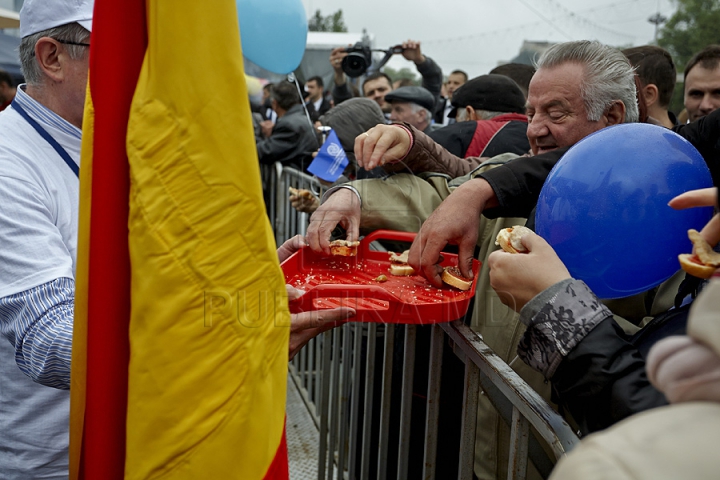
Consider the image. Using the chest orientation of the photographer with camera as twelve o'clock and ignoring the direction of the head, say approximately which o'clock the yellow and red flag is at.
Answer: The yellow and red flag is roughly at 12 o'clock from the photographer with camera.

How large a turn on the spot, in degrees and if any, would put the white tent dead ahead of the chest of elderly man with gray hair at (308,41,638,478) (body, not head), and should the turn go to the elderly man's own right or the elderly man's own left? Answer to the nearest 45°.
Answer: approximately 90° to the elderly man's own right

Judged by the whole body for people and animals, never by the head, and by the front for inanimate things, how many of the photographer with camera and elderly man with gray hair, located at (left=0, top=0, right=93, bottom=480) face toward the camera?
1

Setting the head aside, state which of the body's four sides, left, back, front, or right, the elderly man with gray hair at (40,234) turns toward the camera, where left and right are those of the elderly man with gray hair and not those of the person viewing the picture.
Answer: right

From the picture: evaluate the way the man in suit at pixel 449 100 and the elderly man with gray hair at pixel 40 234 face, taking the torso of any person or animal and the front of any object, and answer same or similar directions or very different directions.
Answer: very different directions

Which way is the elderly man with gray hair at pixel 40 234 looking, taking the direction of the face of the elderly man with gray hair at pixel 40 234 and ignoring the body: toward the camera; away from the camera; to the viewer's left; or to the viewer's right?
to the viewer's right

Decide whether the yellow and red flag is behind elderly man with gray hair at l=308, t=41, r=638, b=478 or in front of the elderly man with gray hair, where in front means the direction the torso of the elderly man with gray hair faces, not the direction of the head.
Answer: in front

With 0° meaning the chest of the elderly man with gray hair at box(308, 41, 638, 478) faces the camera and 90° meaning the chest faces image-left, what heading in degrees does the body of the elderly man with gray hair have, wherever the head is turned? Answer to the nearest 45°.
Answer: approximately 45°

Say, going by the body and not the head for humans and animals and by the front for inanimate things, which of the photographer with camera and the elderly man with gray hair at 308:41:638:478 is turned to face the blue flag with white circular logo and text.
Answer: the photographer with camera

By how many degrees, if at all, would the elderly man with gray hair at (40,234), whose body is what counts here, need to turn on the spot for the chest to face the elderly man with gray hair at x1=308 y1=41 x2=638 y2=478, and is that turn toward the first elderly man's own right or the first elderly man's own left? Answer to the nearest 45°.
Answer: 0° — they already face them
